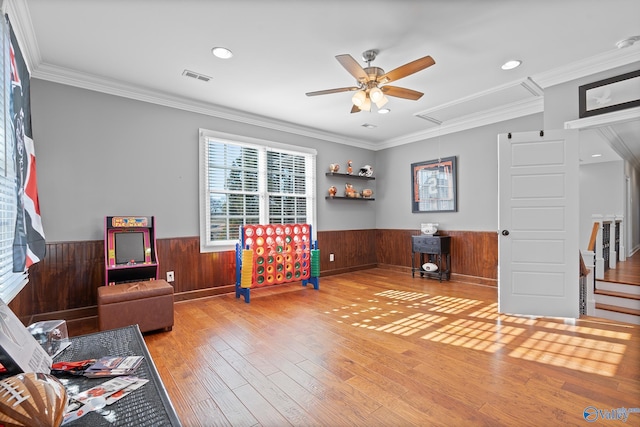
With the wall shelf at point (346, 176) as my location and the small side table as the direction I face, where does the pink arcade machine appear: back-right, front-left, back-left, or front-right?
back-right

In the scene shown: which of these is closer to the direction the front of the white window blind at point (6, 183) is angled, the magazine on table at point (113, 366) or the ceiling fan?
the ceiling fan

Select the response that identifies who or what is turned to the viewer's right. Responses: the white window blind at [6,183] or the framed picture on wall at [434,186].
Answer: the white window blind

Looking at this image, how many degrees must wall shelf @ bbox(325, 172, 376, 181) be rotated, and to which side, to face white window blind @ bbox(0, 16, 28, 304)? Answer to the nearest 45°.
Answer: approximately 90° to its right

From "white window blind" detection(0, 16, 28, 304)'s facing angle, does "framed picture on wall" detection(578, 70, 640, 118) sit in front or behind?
in front

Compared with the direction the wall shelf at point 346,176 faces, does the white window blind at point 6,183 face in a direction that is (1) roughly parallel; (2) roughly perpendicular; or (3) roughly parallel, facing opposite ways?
roughly perpendicular

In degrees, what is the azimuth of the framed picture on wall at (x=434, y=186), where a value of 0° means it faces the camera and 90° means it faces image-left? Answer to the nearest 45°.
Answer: approximately 45°

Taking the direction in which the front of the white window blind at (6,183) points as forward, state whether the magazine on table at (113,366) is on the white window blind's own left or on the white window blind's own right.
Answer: on the white window blind's own right

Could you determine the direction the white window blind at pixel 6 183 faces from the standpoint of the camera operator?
facing to the right of the viewer

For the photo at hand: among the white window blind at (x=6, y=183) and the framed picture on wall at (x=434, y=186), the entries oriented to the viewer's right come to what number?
1
